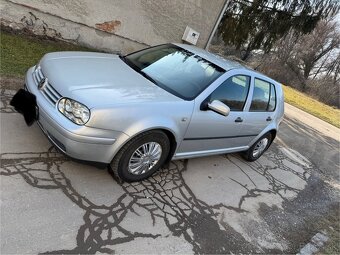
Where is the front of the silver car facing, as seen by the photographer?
facing the viewer and to the left of the viewer
